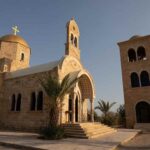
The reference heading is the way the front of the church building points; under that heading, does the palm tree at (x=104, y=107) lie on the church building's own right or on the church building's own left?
on the church building's own left

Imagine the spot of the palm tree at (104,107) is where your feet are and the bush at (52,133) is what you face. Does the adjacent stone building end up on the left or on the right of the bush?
left

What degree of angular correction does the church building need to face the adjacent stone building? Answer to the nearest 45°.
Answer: approximately 45° to its left

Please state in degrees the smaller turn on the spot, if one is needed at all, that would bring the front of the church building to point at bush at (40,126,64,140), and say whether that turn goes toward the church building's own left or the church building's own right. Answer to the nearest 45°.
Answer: approximately 45° to the church building's own right

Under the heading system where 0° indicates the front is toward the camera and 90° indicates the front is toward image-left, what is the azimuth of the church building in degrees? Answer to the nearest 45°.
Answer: approximately 315°
